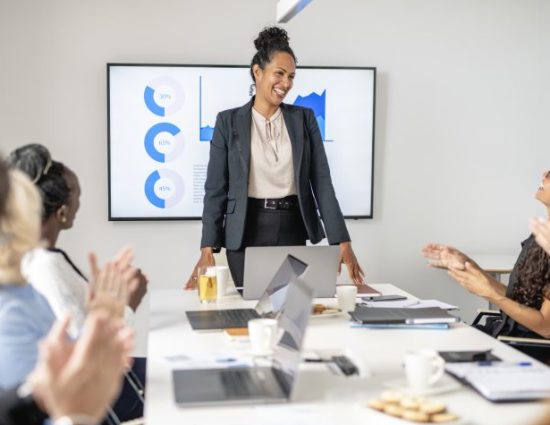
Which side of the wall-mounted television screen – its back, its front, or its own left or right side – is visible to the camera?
front

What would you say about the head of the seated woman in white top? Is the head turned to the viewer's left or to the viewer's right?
to the viewer's right

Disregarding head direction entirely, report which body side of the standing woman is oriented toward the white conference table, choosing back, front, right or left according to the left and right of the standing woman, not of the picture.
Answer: front

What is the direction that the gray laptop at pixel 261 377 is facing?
to the viewer's left

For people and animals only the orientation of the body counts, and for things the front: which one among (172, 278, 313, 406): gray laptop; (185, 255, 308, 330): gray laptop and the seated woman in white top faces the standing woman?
the seated woman in white top

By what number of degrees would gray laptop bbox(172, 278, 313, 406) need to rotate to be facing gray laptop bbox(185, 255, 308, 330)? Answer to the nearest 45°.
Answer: approximately 90° to its right

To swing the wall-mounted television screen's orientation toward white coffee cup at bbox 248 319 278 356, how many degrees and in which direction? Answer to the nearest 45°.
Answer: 0° — it already faces it

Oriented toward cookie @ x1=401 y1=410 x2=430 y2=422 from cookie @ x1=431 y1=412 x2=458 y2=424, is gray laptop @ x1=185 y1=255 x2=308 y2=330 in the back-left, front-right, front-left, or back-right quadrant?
front-right

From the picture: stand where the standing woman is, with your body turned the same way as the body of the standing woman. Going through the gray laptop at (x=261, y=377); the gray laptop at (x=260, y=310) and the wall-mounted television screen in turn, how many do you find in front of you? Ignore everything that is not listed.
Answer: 2

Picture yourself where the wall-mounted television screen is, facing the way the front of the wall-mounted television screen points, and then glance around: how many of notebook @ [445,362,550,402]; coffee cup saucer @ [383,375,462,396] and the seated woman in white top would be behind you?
0

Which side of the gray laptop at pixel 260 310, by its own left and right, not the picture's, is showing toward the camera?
left

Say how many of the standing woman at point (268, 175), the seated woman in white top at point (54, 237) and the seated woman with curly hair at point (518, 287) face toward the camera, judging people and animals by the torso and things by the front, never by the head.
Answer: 1

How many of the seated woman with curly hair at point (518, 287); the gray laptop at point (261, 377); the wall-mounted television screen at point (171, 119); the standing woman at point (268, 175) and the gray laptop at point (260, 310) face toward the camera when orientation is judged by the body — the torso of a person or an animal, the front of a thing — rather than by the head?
2

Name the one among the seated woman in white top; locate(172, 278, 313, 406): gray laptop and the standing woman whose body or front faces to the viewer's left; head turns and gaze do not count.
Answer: the gray laptop

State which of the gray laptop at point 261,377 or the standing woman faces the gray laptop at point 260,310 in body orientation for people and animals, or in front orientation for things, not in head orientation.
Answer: the standing woman

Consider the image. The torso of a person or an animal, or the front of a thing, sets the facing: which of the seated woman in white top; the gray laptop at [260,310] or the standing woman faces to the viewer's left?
the gray laptop

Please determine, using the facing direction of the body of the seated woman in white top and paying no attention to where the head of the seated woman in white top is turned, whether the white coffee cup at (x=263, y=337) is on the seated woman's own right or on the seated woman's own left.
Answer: on the seated woman's own right

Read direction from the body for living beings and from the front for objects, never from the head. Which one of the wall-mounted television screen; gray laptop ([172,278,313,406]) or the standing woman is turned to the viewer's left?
the gray laptop

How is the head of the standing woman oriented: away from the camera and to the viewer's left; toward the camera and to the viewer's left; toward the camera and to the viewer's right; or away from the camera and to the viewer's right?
toward the camera and to the viewer's right
